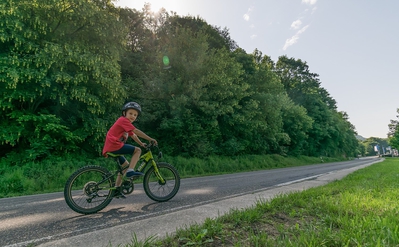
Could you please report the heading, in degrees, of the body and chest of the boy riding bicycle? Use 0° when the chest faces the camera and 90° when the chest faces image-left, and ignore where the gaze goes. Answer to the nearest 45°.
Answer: approximately 270°

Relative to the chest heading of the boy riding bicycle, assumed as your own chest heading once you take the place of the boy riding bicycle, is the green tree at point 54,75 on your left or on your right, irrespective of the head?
on your left
